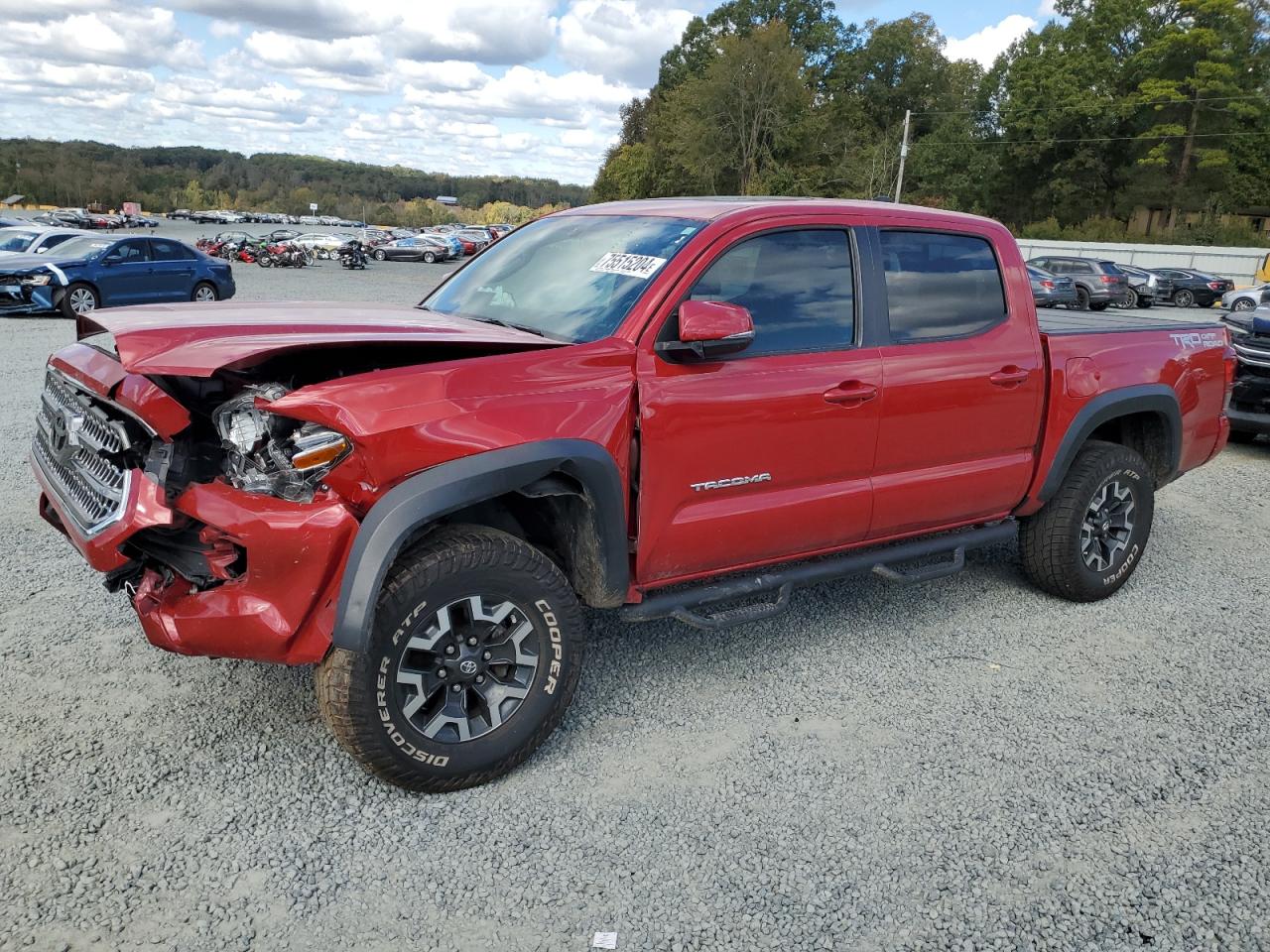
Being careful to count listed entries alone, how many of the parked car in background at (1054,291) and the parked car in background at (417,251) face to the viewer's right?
0

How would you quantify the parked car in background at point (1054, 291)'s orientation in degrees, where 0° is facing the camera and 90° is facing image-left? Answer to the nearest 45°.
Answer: approximately 135°

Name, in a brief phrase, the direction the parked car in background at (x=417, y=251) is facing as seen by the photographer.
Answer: facing to the left of the viewer

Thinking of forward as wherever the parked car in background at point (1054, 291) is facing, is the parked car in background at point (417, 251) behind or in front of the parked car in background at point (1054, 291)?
in front

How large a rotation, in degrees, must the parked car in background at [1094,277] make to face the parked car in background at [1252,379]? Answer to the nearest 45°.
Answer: approximately 135° to its left

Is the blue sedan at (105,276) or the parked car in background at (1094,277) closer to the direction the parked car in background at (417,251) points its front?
the blue sedan

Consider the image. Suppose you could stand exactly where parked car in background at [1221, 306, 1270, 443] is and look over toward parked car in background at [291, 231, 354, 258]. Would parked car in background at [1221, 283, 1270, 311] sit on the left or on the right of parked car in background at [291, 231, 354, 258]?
right

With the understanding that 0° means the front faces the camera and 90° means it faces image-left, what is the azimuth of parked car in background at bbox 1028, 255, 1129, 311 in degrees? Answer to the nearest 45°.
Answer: approximately 135°

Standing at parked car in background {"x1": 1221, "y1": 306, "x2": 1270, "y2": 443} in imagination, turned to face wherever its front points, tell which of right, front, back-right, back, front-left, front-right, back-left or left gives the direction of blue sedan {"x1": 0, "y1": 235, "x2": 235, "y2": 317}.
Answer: front-right
